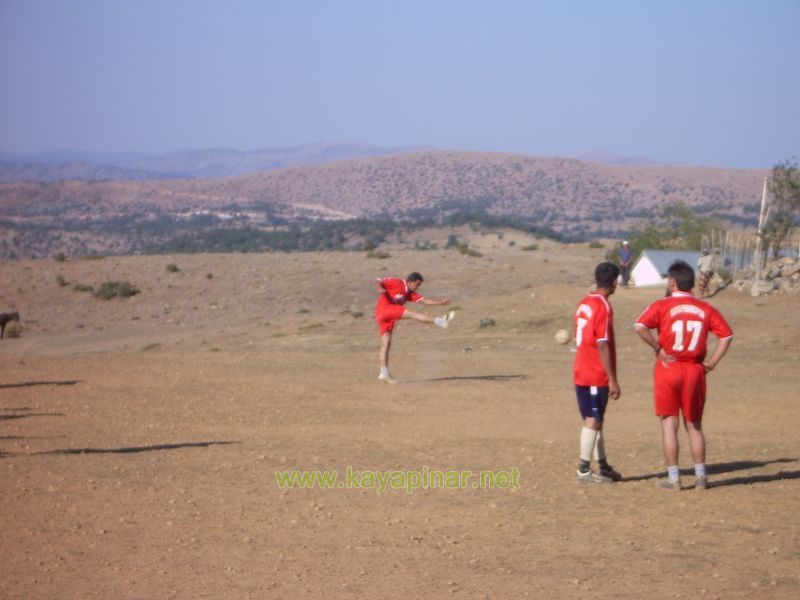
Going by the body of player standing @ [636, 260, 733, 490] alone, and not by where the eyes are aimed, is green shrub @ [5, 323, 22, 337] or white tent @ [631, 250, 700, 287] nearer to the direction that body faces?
the white tent

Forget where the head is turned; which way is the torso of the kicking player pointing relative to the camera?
to the viewer's right

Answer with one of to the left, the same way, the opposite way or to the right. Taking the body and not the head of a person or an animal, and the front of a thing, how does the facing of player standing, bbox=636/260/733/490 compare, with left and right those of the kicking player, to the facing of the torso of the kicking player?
to the left

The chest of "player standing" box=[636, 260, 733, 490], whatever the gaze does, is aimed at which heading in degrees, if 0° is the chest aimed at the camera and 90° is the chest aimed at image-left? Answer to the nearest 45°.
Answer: approximately 180°

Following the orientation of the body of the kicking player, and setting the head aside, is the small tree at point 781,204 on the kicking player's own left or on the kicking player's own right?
on the kicking player's own left

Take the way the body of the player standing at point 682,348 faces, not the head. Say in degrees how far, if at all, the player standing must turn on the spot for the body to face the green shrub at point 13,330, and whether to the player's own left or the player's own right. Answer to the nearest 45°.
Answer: approximately 45° to the player's own left

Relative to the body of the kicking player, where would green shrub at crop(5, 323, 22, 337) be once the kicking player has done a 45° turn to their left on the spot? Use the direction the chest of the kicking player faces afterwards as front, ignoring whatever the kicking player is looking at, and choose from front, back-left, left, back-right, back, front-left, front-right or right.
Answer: left

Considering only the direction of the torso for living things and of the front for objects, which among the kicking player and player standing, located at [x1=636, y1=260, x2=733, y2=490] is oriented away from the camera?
the player standing

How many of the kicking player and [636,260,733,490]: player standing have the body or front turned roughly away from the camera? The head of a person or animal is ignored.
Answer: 1

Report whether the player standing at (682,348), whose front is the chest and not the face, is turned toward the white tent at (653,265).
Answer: yes
